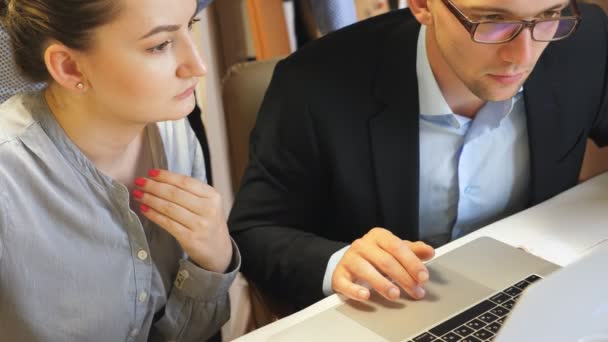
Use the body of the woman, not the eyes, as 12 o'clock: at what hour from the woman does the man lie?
The man is roughly at 10 o'clock from the woman.

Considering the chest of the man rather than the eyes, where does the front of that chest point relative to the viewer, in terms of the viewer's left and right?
facing the viewer and to the right of the viewer

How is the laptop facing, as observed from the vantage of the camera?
facing away from the viewer and to the left of the viewer

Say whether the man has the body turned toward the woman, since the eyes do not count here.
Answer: no

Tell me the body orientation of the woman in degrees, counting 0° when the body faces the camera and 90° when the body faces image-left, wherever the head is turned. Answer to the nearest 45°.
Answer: approximately 315°

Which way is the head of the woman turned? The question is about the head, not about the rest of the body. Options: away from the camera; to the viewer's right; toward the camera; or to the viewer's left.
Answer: to the viewer's right

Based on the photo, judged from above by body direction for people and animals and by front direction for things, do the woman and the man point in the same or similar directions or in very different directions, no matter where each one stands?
same or similar directions

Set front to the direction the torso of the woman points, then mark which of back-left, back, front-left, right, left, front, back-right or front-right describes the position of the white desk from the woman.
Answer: front-left

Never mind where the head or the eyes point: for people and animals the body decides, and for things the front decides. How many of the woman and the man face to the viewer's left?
0

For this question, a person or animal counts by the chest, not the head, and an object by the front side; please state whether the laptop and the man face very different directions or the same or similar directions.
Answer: very different directions
